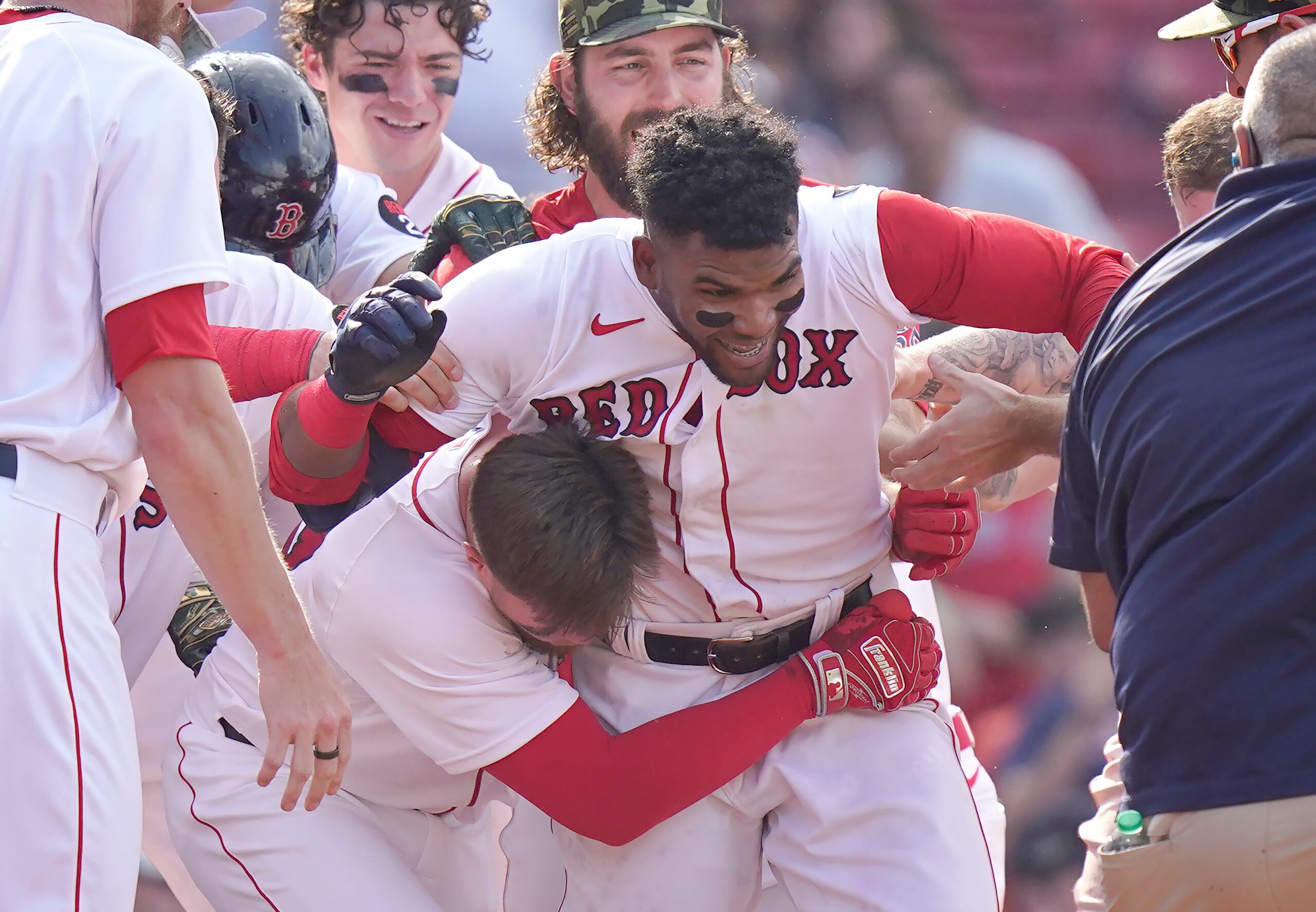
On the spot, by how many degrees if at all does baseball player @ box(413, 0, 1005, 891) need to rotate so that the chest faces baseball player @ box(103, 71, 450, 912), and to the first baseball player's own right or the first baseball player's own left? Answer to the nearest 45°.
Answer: approximately 90° to the first baseball player's own right

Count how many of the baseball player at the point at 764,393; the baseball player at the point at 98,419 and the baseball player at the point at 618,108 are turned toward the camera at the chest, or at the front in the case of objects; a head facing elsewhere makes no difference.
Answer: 2

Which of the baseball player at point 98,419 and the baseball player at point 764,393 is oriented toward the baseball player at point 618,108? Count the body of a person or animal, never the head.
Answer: the baseball player at point 98,419

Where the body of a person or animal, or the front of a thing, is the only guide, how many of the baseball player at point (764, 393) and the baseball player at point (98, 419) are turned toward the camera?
1

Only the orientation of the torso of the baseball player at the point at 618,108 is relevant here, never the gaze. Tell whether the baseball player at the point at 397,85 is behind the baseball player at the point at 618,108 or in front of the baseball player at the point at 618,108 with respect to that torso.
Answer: behind

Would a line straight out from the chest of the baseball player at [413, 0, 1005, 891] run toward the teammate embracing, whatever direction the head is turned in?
yes

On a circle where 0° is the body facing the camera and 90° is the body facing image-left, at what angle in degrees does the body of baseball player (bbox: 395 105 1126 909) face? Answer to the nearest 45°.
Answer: approximately 0°

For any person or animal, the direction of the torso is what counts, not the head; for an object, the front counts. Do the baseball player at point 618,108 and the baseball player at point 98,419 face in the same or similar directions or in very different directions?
very different directions

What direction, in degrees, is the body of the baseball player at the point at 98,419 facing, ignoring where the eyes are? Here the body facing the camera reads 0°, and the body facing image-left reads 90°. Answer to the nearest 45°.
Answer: approximately 225°

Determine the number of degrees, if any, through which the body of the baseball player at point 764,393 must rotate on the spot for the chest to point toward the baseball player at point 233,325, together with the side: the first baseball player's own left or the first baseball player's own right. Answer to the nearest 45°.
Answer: approximately 135° to the first baseball player's own right
